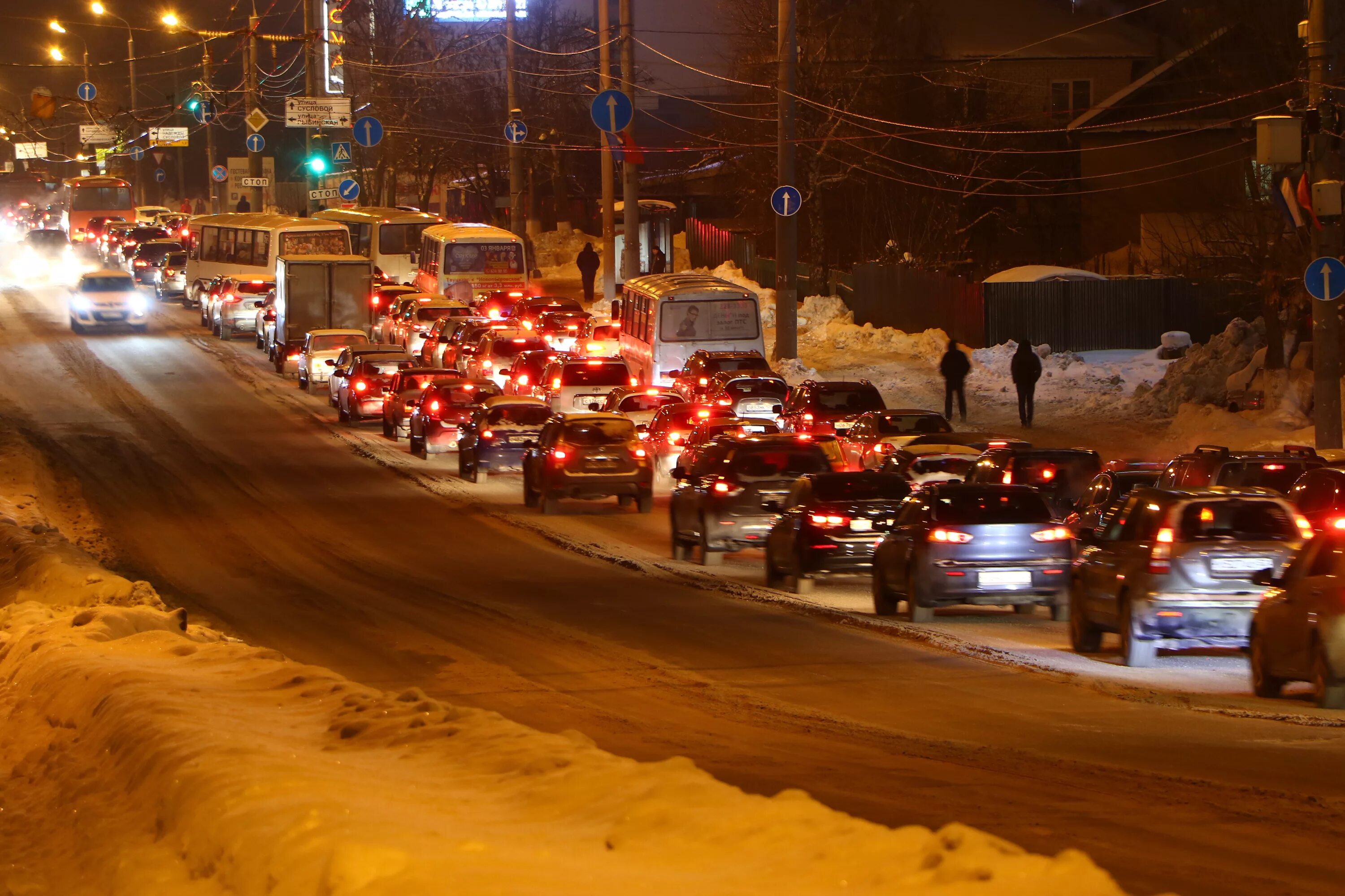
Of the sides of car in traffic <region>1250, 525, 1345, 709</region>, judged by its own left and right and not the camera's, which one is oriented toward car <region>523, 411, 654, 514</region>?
front

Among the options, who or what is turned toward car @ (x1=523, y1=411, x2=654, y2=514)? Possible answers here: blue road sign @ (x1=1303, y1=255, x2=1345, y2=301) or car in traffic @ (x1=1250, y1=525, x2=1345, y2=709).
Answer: car in traffic @ (x1=1250, y1=525, x2=1345, y2=709)

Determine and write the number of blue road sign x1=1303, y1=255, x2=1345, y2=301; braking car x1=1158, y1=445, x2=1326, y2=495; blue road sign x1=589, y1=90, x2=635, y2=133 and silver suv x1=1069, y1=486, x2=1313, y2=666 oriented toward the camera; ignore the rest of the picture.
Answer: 2

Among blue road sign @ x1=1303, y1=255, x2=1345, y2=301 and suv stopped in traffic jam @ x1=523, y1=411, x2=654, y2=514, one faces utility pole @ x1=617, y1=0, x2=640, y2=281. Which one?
the suv stopped in traffic jam

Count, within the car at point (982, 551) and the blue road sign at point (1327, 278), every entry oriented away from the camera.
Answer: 1

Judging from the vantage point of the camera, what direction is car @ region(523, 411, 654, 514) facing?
facing away from the viewer

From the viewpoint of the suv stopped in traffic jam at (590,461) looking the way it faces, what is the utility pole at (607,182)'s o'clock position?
The utility pole is roughly at 12 o'clock from the suv stopped in traffic jam.

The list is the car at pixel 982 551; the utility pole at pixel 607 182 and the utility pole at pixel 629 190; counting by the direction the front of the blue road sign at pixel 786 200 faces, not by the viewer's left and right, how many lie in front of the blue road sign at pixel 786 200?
1

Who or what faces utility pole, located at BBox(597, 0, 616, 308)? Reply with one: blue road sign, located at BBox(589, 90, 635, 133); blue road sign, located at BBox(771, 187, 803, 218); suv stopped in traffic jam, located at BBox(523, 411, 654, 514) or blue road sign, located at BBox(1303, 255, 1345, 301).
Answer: the suv stopped in traffic jam

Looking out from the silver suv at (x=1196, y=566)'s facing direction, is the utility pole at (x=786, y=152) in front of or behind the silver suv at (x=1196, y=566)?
in front

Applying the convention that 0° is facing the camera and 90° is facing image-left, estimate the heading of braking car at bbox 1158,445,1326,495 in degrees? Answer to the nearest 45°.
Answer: approximately 135°

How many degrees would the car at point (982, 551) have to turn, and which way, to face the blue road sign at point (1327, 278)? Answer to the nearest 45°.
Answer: approximately 45° to its right

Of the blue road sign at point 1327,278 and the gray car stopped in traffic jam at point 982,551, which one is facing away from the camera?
the gray car stopped in traffic jam

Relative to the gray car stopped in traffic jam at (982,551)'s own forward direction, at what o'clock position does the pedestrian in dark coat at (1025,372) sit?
The pedestrian in dark coat is roughly at 12 o'clock from the gray car stopped in traffic jam.

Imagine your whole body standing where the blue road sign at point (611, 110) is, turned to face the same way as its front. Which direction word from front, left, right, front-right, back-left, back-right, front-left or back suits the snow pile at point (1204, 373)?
front-left

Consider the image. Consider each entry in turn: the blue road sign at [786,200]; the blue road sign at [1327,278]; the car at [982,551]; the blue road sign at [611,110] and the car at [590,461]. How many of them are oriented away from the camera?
2
